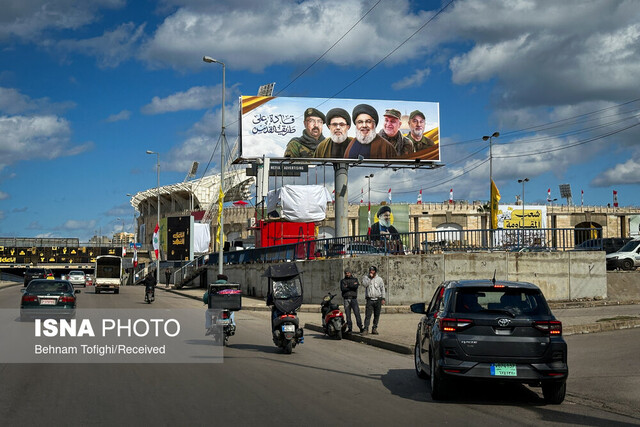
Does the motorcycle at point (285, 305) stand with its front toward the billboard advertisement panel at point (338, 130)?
yes

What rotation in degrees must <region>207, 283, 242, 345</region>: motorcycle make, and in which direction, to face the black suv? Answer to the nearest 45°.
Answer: approximately 135° to its right

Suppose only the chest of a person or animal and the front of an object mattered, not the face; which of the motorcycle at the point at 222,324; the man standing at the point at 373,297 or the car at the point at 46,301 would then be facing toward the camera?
the man standing

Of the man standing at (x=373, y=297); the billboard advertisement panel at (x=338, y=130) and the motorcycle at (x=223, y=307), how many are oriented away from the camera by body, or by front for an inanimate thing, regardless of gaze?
1

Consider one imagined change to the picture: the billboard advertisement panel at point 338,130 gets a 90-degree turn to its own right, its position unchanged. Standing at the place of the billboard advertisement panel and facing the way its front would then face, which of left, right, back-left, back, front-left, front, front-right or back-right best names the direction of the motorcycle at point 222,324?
left

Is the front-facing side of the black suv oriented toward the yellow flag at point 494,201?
yes

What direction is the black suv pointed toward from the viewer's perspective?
away from the camera

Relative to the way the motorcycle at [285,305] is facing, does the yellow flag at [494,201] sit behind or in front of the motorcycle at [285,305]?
in front

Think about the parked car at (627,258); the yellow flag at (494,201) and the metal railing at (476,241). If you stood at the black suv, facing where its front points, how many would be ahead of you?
3

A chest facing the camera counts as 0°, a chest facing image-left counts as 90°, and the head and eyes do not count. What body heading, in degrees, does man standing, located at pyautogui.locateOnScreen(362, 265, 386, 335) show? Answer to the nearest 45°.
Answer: approximately 0°

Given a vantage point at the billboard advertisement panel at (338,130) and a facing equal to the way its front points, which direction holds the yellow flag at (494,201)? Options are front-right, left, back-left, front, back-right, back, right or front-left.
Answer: front-left

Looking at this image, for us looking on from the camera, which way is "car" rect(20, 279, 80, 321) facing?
facing away from the viewer

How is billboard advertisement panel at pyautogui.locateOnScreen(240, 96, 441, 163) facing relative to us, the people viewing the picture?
facing the viewer

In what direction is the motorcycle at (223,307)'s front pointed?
away from the camera

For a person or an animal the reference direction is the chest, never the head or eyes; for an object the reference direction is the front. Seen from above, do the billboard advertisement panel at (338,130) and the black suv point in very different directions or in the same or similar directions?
very different directions

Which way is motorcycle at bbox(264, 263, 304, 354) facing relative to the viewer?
away from the camera

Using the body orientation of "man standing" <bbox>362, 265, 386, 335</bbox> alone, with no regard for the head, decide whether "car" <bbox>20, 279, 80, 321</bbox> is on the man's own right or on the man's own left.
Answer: on the man's own right

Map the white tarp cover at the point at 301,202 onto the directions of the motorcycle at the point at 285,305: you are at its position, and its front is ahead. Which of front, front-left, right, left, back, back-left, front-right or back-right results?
front
